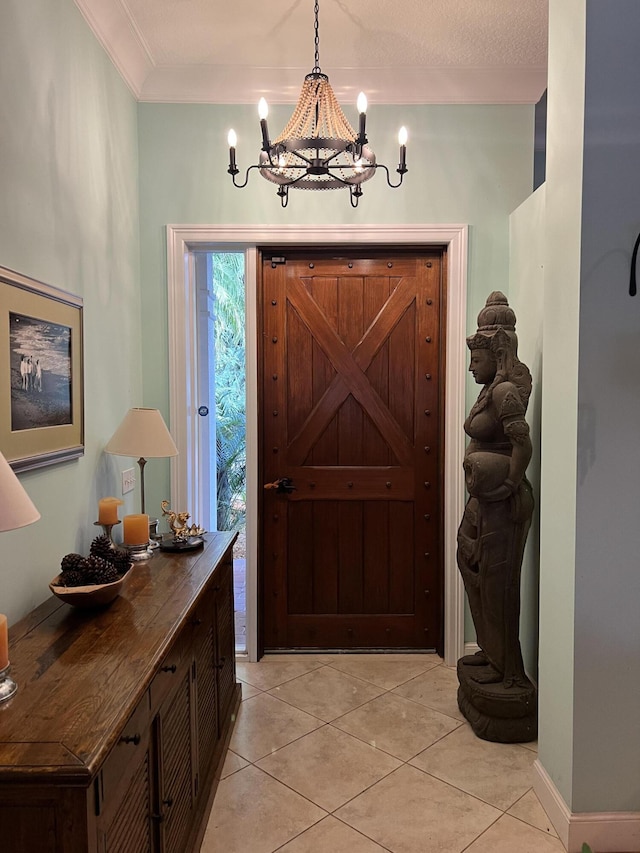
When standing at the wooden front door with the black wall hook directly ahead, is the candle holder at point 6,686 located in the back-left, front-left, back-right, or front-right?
front-right

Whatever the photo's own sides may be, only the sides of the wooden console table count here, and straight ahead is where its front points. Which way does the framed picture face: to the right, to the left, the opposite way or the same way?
the same way

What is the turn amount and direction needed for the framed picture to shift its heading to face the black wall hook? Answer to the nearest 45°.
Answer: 0° — it already faces it

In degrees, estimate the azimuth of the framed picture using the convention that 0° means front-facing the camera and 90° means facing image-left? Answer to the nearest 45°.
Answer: approximately 315°

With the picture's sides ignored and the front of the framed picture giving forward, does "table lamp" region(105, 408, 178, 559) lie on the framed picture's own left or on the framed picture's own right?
on the framed picture's own left

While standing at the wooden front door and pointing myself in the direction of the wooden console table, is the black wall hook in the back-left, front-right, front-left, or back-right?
front-left

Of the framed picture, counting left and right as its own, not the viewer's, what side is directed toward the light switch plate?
left

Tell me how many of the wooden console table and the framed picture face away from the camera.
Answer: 0

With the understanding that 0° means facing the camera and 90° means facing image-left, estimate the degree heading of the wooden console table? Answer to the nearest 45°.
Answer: approximately 315°

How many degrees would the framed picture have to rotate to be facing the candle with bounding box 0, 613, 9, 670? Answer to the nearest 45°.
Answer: approximately 45° to its right
